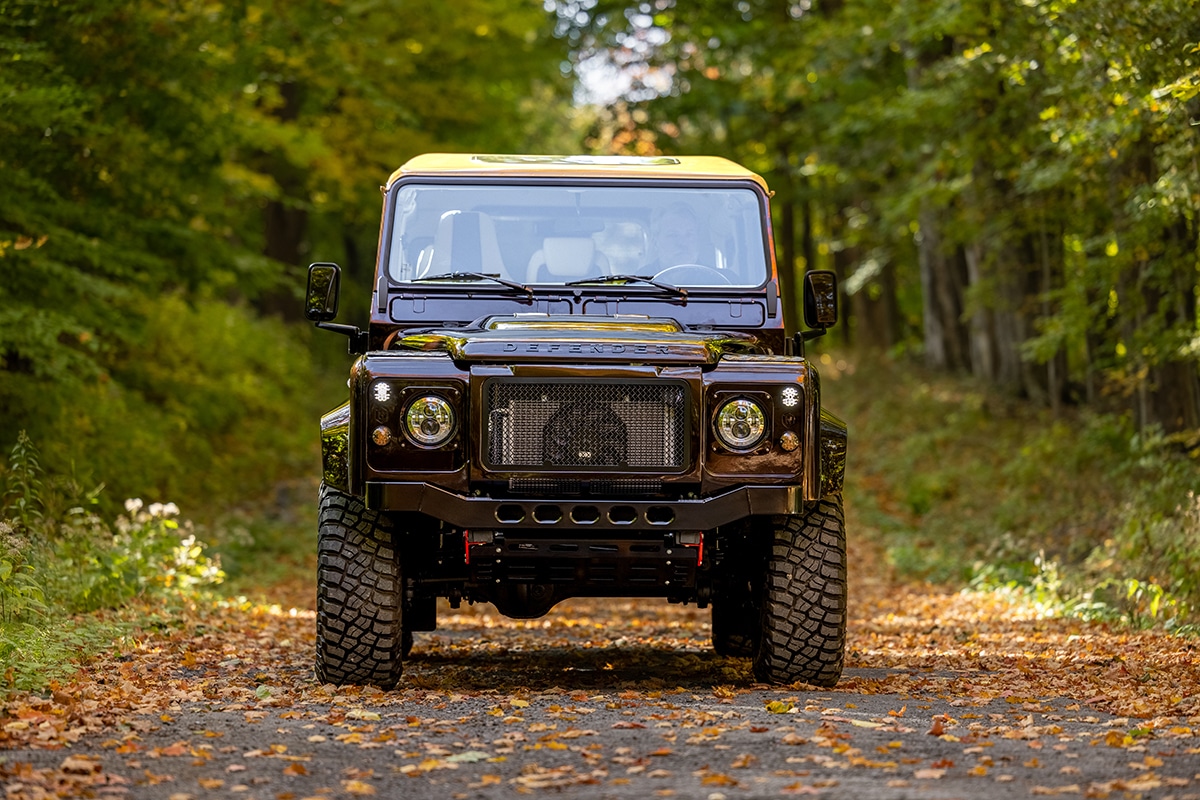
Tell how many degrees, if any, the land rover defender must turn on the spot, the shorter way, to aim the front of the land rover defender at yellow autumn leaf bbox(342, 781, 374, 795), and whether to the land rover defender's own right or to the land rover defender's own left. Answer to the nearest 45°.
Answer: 0° — it already faces it

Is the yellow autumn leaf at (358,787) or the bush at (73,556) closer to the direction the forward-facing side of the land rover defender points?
the yellow autumn leaf

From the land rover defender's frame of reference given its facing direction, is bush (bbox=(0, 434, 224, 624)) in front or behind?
behind

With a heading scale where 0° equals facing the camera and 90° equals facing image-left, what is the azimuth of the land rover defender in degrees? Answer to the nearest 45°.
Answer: approximately 0°
